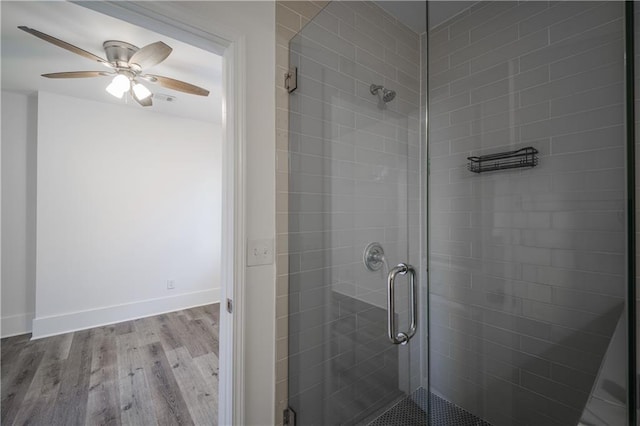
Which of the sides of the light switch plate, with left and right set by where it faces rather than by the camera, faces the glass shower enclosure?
left

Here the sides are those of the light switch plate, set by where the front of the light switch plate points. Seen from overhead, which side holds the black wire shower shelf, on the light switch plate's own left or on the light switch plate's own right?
on the light switch plate's own left

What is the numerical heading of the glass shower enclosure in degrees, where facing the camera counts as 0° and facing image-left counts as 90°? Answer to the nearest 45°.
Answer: approximately 0°

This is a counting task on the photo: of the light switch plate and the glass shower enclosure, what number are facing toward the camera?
2

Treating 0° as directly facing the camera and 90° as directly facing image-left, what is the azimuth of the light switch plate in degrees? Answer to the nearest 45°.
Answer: approximately 0°

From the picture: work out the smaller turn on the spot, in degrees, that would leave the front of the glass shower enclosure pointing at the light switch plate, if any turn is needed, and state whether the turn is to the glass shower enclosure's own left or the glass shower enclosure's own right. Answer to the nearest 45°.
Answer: approximately 45° to the glass shower enclosure's own right
